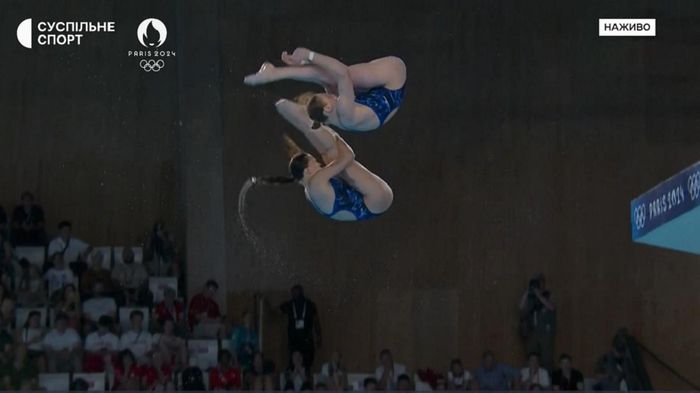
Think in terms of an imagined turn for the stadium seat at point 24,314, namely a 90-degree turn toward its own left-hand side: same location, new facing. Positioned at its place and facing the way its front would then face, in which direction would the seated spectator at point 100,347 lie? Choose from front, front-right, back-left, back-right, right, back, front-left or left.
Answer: front-right

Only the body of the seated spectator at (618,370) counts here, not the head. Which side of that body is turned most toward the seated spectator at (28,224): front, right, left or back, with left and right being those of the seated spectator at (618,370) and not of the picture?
right

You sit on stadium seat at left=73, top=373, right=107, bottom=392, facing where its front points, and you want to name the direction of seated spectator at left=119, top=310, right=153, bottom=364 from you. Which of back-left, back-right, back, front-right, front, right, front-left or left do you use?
back-left

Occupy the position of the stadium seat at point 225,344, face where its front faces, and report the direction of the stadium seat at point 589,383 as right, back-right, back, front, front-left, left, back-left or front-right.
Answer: front-left

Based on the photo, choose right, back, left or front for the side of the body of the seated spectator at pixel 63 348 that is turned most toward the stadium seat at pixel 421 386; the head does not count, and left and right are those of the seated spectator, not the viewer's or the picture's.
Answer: left

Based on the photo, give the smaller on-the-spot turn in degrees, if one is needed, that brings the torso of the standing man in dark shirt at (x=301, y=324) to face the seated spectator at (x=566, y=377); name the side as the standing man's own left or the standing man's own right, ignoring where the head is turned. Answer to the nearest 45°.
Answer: approximately 90° to the standing man's own left

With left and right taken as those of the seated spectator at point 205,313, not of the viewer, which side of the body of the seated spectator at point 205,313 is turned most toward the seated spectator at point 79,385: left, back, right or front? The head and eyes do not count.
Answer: right

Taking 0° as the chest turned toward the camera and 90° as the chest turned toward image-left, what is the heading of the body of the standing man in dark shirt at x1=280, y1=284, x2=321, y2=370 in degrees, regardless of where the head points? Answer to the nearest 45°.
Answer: approximately 0°

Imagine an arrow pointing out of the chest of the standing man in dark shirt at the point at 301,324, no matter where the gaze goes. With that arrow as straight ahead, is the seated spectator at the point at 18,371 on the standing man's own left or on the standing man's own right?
on the standing man's own right

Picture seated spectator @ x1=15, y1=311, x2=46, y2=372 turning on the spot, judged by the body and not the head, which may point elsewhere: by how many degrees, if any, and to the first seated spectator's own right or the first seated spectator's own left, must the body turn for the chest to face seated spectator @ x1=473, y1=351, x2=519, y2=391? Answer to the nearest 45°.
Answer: approximately 45° to the first seated spectator's own left
